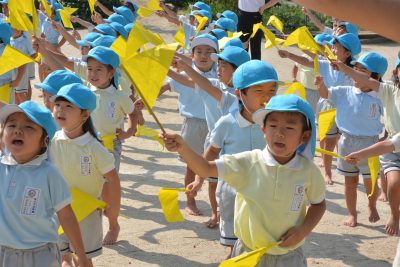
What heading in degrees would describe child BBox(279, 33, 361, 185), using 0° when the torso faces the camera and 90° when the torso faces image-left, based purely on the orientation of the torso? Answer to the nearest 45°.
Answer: approximately 45°

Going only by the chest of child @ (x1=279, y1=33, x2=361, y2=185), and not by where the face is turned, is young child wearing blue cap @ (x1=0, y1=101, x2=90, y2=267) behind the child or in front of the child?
in front

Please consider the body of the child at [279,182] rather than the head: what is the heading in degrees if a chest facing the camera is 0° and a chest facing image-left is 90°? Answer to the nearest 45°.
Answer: approximately 0°

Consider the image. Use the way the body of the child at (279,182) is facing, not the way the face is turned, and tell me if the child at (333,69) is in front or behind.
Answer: behind

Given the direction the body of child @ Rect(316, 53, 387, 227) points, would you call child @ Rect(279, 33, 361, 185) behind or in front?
behind

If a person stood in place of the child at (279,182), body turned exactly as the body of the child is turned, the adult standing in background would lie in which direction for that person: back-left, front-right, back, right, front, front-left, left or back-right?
back

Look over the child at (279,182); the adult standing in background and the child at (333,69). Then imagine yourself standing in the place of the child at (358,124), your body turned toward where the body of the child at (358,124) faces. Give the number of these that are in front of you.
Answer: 1

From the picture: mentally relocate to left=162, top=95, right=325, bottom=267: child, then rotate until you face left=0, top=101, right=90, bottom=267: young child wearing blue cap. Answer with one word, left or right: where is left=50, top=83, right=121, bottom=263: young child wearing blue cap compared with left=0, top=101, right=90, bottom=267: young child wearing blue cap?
right

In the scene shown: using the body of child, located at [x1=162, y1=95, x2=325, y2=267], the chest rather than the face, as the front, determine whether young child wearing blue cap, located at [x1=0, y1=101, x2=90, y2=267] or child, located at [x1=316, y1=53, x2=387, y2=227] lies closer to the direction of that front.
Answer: the young child wearing blue cap

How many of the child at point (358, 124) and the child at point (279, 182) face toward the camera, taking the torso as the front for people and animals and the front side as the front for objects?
2

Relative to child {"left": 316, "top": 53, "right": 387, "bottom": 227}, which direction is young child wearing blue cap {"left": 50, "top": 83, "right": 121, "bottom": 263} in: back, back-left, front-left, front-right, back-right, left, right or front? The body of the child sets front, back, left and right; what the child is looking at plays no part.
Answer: front-right
